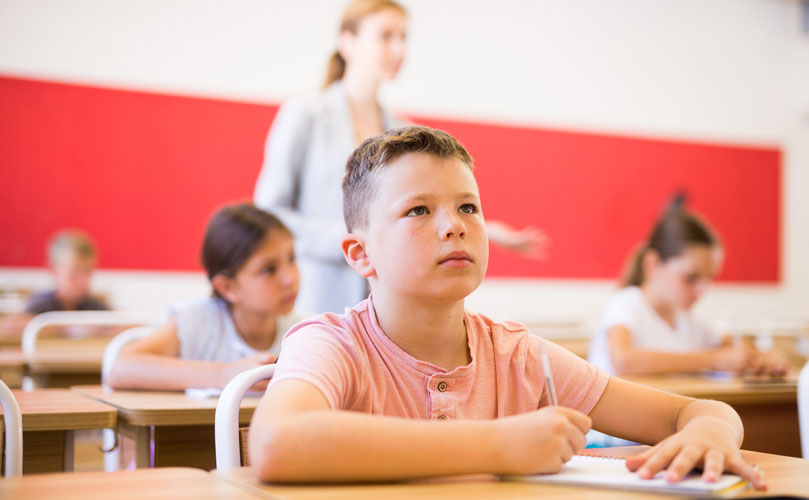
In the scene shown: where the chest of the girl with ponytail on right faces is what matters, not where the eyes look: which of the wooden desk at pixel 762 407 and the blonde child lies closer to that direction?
the wooden desk

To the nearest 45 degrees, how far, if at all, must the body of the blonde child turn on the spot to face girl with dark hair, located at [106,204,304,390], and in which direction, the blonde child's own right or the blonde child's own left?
0° — they already face them

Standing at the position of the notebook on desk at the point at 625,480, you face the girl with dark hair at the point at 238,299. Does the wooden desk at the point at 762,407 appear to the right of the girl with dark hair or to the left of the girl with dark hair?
right

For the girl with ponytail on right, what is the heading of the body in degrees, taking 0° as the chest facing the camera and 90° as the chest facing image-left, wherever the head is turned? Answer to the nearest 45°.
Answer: approximately 315°

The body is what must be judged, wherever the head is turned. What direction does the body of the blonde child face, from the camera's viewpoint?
toward the camera

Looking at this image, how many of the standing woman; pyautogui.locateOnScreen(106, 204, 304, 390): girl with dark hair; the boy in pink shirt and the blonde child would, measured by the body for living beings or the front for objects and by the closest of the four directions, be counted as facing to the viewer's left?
0

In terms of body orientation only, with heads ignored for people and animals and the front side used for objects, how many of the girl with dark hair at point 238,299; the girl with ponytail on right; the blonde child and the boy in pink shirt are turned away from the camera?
0

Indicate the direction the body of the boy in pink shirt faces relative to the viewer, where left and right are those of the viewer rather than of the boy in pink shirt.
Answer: facing the viewer and to the right of the viewer

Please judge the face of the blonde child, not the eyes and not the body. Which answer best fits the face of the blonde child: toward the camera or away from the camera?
toward the camera

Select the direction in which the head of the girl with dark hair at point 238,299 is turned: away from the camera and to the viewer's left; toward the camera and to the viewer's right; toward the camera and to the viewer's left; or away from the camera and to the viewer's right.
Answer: toward the camera and to the viewer's right

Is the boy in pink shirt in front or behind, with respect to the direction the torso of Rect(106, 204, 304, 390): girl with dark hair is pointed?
in front

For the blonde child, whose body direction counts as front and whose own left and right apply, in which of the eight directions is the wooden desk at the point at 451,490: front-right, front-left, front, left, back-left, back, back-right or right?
front

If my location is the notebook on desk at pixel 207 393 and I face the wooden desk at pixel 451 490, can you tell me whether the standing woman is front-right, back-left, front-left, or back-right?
back-left

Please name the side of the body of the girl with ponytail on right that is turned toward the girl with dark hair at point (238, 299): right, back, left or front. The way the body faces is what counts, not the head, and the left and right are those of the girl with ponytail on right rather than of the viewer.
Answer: right
